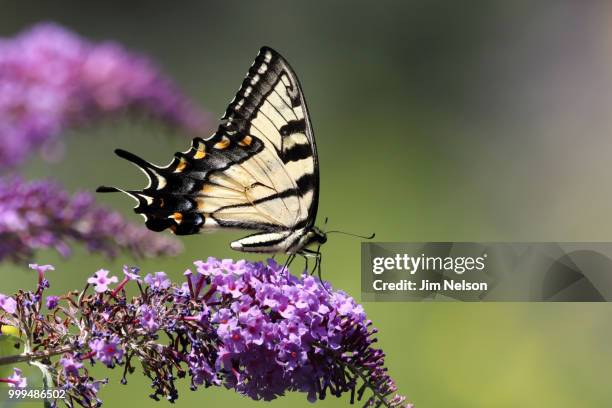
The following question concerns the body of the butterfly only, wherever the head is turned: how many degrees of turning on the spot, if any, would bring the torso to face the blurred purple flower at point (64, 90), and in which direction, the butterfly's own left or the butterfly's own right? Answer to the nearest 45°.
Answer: approximately 180°

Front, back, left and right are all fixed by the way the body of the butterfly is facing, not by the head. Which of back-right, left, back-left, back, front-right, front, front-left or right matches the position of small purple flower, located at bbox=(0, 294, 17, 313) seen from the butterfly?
back-right

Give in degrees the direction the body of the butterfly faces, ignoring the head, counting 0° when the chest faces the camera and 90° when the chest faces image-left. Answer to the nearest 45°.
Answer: approximately 270°

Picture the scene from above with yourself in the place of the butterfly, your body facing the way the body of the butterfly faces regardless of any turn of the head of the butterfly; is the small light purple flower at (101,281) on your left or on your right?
on your right

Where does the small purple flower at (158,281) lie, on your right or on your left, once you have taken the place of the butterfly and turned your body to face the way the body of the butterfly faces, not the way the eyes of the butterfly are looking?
on your right
